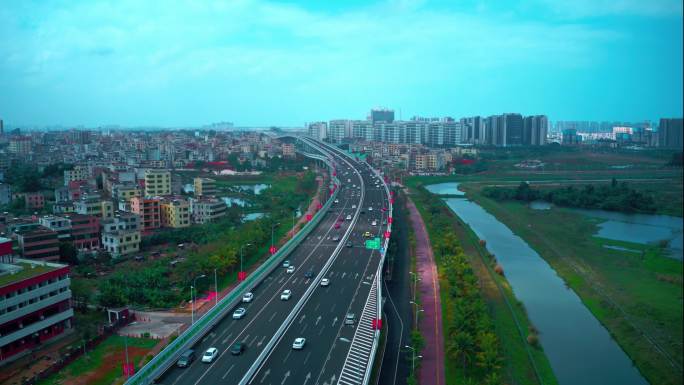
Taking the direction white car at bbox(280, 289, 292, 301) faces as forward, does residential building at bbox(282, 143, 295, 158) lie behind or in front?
behind

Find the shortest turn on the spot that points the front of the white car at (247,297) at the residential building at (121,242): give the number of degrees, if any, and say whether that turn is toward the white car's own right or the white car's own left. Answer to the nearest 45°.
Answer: approximately 90° to the white car's own right

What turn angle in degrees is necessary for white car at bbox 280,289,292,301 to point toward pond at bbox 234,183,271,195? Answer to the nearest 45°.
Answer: approximately 135° to its right

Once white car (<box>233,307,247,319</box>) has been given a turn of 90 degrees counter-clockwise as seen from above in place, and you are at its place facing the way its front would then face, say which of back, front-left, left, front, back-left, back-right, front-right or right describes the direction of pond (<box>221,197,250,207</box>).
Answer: back-left

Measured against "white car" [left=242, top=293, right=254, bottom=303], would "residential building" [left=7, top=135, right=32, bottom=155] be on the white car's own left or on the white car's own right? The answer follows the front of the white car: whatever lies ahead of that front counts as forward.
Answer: on the white car's own right

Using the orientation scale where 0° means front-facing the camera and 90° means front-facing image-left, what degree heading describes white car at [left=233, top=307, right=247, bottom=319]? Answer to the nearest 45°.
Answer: approximately 45°

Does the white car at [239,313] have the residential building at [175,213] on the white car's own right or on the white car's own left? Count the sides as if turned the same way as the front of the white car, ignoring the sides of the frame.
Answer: on the white car's own right

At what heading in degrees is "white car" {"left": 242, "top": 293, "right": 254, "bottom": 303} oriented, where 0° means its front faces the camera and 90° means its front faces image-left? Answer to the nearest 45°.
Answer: approximately 45°

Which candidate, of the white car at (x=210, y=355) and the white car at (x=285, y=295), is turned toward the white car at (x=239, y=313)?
the white car at (x=285, y=295)

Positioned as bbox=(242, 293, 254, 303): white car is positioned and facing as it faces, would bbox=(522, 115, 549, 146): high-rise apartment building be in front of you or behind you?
behind
